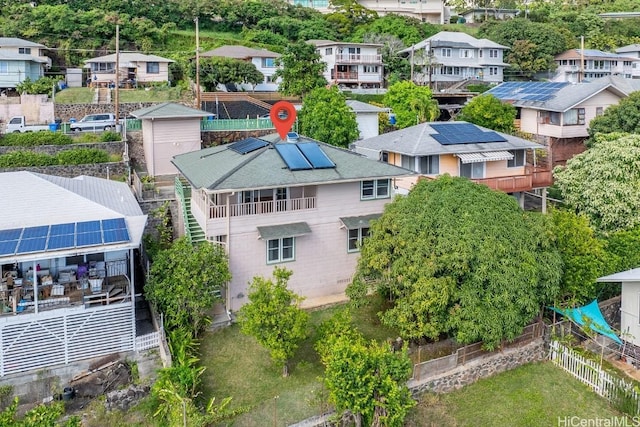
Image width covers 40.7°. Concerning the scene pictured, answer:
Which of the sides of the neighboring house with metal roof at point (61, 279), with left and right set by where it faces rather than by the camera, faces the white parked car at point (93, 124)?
back

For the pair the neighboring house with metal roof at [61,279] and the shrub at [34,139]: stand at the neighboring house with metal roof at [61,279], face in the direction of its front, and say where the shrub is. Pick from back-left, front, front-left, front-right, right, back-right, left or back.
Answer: back

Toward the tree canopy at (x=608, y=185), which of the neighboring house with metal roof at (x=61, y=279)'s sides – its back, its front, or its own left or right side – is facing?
left

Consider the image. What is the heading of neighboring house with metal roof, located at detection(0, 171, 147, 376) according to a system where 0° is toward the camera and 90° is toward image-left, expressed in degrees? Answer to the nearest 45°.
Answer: approximately 0°

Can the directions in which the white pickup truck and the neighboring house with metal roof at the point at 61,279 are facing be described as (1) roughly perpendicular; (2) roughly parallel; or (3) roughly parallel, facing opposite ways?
roughly perpendicular

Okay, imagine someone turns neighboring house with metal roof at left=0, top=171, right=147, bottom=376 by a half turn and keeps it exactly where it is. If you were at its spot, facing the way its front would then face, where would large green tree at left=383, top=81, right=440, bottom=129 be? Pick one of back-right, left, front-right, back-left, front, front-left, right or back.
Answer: front-right
